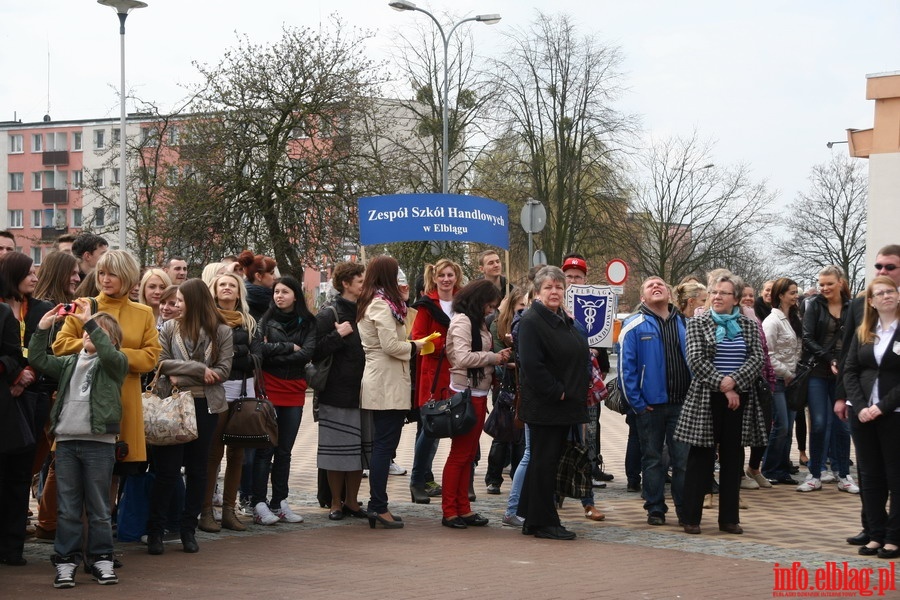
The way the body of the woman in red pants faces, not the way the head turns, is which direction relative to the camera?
to the viewer's right

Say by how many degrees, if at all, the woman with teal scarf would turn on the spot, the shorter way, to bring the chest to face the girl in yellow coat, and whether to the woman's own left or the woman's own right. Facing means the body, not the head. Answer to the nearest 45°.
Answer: approximately 45° to the woman's own right

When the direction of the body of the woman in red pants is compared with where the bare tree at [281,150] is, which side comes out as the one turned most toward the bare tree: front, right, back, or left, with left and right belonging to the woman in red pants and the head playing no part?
left

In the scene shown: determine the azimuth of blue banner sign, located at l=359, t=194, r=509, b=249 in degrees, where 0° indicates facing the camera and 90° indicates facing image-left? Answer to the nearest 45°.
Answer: approximately 0°

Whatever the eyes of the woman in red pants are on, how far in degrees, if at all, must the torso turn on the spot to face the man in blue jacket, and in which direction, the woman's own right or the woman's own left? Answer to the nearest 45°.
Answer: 0° — they already face them

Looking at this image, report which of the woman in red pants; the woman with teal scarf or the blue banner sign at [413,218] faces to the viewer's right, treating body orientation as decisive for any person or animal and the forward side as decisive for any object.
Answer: the woman in red pants
